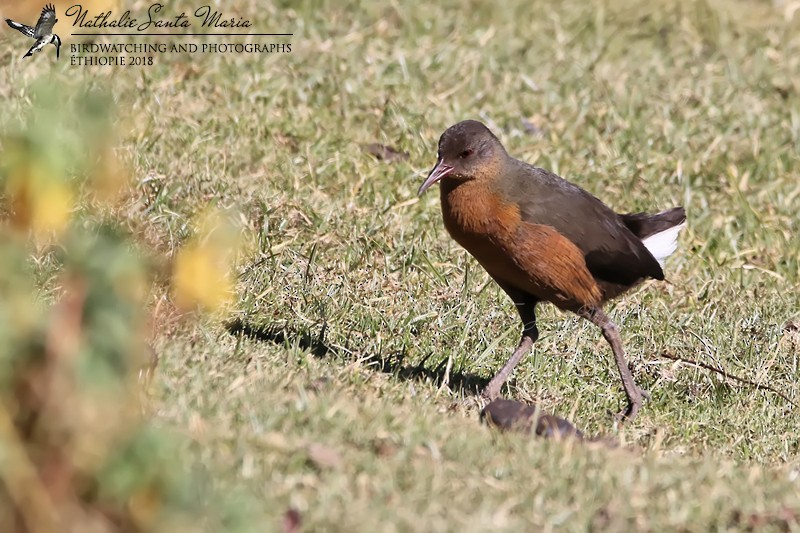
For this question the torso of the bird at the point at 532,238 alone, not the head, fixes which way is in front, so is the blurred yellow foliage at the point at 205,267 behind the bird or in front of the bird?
in front

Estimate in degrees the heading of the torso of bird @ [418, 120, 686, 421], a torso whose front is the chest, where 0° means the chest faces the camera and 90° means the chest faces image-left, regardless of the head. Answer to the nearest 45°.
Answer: approximately 45°

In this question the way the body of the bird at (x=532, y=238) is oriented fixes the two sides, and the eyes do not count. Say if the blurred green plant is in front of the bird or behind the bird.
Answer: in front
